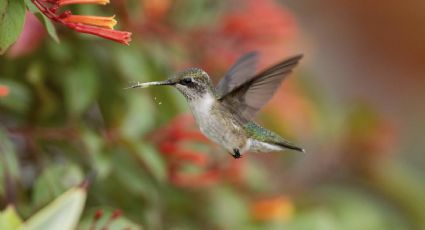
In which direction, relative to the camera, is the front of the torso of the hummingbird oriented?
to the viewer's left

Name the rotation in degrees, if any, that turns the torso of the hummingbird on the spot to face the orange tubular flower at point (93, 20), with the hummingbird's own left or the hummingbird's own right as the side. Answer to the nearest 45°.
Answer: approximately 45° to the hummingbird's own left
